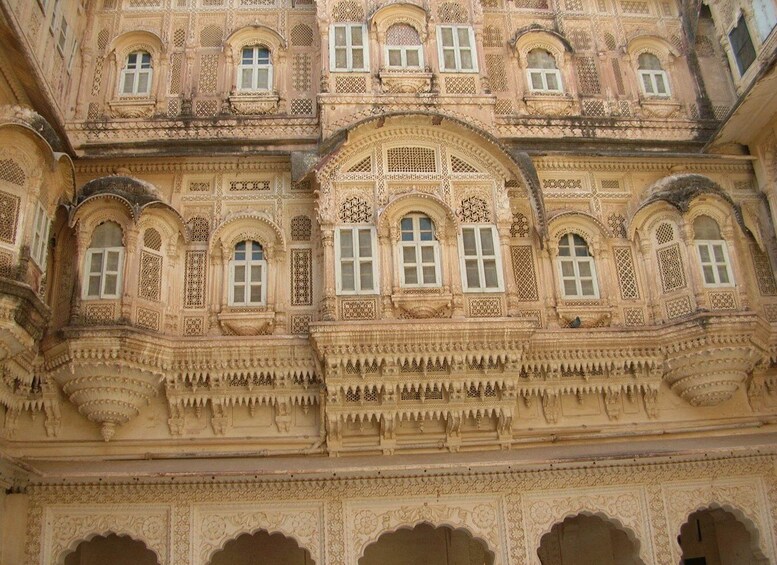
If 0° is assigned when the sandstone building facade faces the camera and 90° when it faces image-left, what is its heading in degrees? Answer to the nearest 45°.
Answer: approximately 0°
